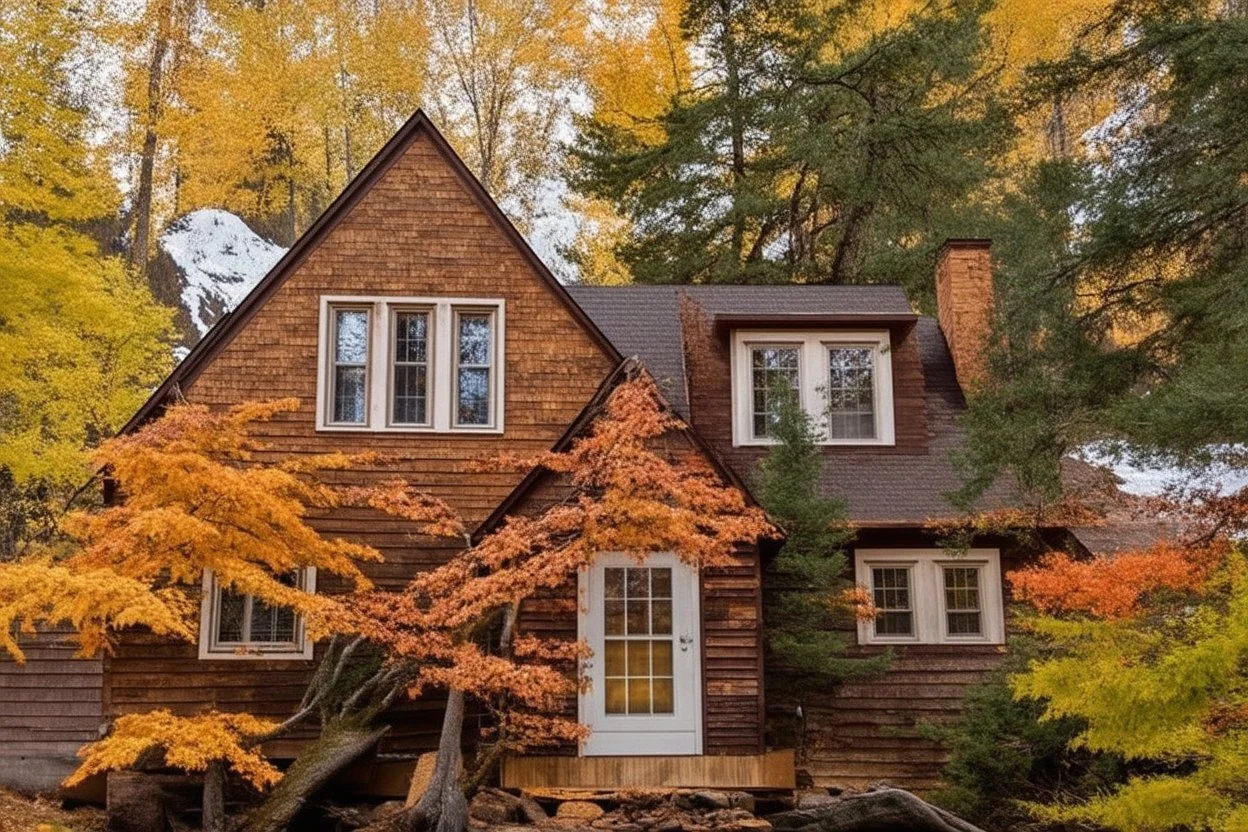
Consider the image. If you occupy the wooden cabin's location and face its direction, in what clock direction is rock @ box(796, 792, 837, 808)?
The rock is roughly at 10 o'clock from the wooden cabin.

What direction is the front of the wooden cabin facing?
toward the camera

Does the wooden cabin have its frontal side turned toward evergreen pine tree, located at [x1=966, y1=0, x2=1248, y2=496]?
no

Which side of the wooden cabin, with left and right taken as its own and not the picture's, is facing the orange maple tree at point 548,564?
front

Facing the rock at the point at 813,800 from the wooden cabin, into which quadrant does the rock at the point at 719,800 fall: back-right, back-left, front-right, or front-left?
front-right

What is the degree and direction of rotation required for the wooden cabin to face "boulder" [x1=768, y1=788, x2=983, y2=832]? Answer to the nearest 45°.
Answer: approximately 45° to its left
